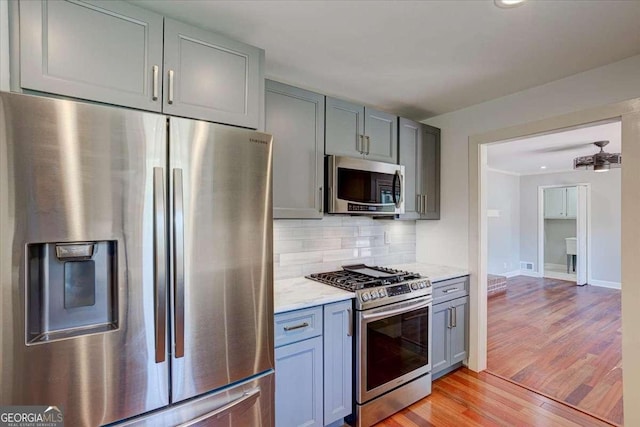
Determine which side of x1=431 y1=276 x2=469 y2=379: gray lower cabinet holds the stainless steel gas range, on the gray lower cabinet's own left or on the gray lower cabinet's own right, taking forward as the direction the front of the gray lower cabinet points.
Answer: on the gray lower cabinet's own right

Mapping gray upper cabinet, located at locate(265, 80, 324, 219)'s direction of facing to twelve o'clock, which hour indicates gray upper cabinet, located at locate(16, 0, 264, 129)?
gray upper cabinet, located at locate(16, 0, 264, 129) is roughly at 3 o'clock from gray upper cabinet, located at locate(265, 80, 324, 219).

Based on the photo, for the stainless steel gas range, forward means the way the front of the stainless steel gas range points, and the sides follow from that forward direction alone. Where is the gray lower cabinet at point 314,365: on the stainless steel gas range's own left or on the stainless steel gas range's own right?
on the stainless steel gas range's own right

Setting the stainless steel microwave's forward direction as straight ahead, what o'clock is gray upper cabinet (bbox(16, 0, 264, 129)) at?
The gray upper cabinet is roughly at 3 o'clock from the stainless steel microwave.

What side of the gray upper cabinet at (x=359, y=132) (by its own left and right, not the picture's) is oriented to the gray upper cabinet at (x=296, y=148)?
right

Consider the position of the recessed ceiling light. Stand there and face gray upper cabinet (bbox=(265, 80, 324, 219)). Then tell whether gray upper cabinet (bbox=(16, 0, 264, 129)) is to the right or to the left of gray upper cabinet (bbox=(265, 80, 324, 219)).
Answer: left

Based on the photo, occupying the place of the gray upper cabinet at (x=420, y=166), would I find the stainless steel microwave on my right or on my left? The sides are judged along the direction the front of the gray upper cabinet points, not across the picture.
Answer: on my right

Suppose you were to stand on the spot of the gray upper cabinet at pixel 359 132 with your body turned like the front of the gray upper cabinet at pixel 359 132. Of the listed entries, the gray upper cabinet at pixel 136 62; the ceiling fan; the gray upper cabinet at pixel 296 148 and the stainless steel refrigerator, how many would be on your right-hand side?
3

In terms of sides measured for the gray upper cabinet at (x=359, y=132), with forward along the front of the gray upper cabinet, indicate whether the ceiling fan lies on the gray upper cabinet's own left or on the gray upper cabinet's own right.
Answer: on the gray upper cabinet's own left

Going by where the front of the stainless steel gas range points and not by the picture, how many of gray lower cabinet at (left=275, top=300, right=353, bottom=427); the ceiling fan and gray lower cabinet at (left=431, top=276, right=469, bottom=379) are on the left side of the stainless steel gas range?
2
